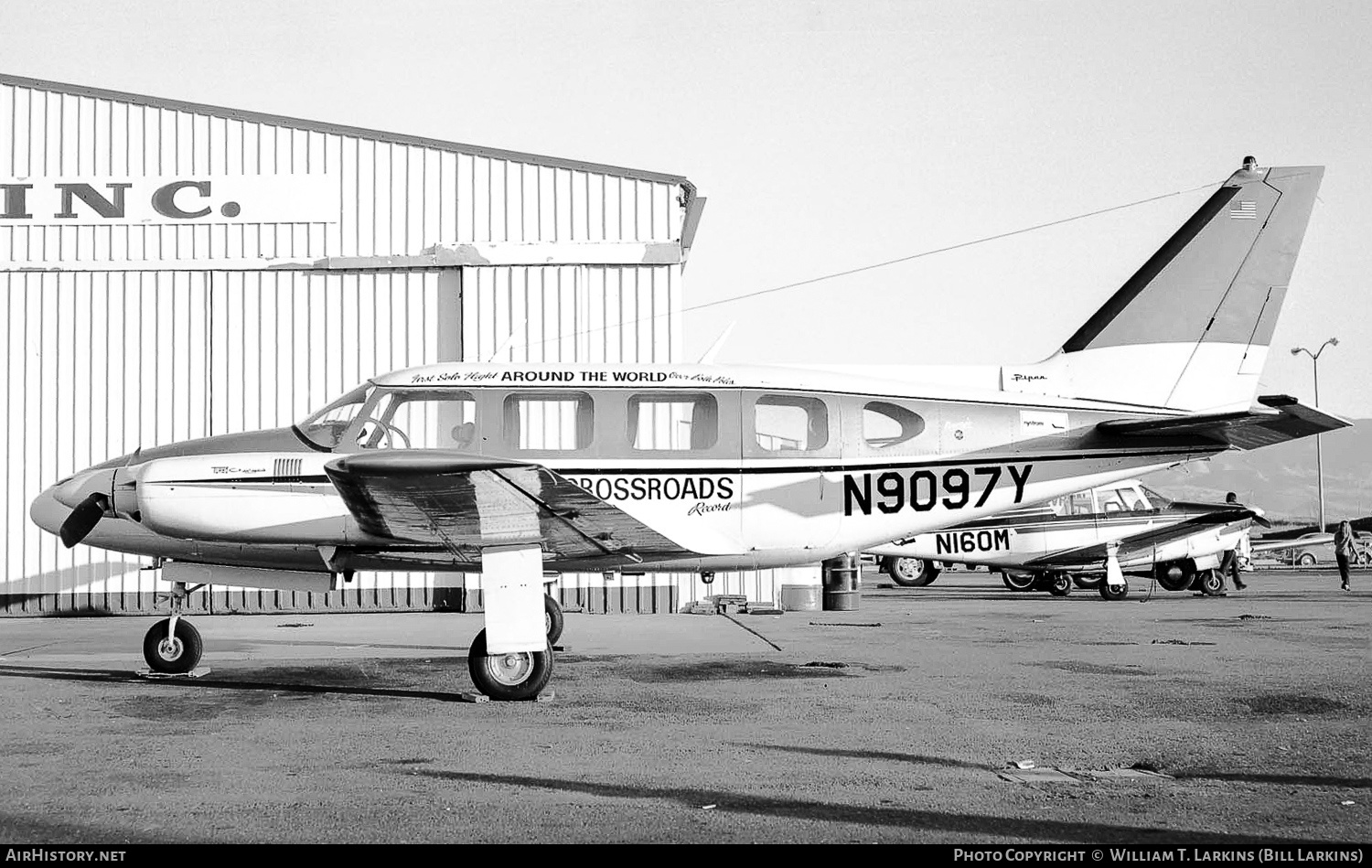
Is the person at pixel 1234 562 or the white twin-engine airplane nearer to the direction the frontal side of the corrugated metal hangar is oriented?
the white twin-engine airplane

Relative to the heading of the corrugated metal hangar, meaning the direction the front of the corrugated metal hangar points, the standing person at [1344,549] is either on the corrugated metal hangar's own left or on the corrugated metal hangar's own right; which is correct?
on the corrugated metal hangar's own left

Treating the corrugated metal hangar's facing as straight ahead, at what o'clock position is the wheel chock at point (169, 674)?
The wheel chock is roughly at 12 o'clock from the corrugated metal hangar.

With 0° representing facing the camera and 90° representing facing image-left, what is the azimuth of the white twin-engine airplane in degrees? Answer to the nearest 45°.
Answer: approximately 90°

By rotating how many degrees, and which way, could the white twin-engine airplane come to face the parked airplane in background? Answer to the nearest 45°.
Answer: approximately 135° to its right

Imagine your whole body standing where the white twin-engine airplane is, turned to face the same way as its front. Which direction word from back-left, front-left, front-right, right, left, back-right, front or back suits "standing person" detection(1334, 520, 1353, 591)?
back-right

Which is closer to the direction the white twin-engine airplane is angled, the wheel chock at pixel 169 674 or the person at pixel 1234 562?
the wheel chock

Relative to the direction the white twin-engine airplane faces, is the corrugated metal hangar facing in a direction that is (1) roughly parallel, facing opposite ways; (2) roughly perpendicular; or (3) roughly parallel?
roughly perpendicular

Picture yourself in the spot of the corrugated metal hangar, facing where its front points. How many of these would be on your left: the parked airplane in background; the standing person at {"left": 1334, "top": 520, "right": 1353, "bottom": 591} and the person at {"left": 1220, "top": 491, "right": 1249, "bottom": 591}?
3

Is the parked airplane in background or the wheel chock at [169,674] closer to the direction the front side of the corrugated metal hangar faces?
the wheel chock

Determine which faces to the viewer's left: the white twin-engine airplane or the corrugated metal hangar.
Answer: the white twin-engine airplane

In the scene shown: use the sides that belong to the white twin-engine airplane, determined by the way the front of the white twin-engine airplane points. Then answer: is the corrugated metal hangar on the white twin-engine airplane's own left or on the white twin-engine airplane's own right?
on the white twin-engine airplane's own right

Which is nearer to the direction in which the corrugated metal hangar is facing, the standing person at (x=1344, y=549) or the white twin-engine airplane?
the white twin-engine airplane

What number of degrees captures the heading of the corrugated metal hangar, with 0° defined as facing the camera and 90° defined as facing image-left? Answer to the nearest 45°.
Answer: approximately 0°

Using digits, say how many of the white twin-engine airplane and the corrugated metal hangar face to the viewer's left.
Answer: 1

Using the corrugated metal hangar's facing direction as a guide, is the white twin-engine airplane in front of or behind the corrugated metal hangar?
in front
